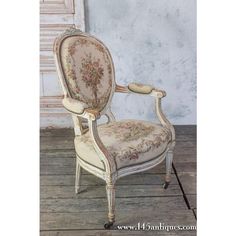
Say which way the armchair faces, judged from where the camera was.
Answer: facing the viewer and to the right of the viewer
